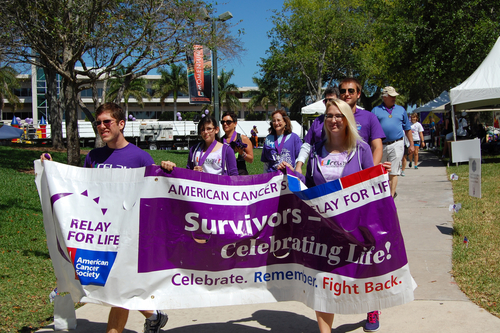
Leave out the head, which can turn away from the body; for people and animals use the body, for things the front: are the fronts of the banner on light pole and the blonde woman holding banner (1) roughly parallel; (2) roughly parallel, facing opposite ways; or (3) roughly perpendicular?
roughly parallel

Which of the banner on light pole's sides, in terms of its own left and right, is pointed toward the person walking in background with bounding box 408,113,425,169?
left

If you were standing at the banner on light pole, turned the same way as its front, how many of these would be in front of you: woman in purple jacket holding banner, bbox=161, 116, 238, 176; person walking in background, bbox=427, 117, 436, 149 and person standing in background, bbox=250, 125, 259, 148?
1

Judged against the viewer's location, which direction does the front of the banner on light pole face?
facing the viewer

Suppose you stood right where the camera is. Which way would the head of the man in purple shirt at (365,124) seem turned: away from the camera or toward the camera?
toward the camera

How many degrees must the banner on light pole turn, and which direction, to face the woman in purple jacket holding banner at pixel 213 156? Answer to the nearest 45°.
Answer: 0° — it already faces them

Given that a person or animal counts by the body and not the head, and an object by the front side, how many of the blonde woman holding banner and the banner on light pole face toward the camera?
2

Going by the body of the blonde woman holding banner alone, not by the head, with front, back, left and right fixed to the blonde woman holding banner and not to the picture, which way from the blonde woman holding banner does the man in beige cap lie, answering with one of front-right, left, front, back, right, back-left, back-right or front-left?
back

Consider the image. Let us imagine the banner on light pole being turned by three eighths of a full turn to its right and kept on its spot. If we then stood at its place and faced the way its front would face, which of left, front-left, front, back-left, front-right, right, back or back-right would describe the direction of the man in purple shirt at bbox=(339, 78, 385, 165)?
back-left

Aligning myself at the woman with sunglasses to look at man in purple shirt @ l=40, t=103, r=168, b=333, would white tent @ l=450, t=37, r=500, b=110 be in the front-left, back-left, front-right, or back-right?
back-left

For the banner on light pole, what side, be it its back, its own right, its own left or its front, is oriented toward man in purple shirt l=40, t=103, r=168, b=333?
front

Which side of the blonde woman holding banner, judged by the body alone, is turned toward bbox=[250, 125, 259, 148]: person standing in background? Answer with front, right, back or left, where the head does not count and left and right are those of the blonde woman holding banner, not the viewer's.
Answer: back

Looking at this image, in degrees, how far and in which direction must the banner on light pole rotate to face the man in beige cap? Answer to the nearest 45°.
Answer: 0° — it already faces them

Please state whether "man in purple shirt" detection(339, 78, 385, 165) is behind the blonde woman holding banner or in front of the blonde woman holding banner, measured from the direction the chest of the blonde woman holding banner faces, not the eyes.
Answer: behind
